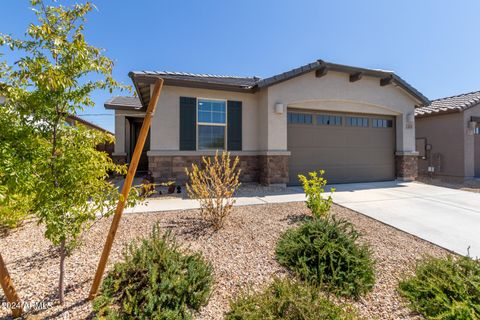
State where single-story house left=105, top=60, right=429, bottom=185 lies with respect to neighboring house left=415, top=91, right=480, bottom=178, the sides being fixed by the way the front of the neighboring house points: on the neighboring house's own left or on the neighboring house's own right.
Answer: on the neighboring house's own right

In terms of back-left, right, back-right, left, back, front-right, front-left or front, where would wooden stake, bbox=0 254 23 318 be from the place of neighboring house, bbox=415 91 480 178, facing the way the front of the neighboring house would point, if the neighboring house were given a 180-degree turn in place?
back-left

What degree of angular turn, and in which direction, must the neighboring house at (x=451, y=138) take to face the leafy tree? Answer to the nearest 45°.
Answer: approximately 45° to its right

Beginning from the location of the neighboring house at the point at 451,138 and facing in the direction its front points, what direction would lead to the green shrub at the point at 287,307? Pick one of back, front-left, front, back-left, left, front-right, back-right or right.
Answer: front-right

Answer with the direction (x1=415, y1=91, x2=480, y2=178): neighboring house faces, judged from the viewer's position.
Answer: facing the viewer and to the right of the viewer

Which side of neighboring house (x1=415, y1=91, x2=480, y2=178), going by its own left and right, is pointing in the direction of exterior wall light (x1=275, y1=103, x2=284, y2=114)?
right

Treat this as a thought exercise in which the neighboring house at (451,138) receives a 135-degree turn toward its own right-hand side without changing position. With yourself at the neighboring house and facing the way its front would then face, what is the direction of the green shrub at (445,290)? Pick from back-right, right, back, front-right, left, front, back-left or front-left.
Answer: left

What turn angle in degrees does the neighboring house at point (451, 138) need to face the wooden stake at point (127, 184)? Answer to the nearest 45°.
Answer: approximately 45° to its right

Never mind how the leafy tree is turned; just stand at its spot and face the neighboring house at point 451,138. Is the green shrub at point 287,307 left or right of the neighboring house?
right

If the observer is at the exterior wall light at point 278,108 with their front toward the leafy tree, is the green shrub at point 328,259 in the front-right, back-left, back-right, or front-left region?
front-left

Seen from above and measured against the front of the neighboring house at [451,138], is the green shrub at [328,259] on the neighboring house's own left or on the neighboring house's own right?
on the neighboring house's own right

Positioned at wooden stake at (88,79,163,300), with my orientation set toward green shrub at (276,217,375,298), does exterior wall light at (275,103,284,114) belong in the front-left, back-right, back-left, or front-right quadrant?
front-left
